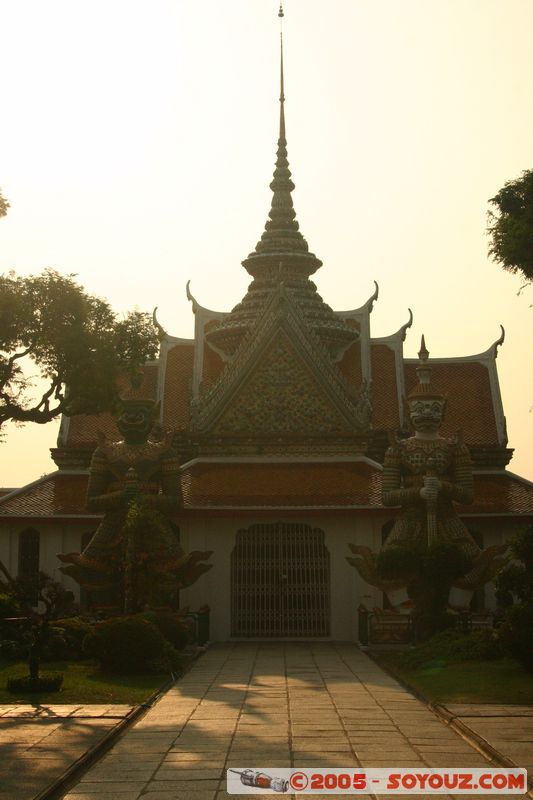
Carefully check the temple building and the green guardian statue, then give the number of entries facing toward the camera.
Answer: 2

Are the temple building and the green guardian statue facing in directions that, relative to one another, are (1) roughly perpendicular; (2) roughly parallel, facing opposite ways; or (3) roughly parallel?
roughly parallel

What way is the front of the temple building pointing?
toward the camera

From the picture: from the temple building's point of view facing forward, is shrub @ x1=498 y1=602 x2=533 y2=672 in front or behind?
in front

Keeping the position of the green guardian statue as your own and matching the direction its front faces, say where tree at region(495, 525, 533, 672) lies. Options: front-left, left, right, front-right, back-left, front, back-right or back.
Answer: front-left
